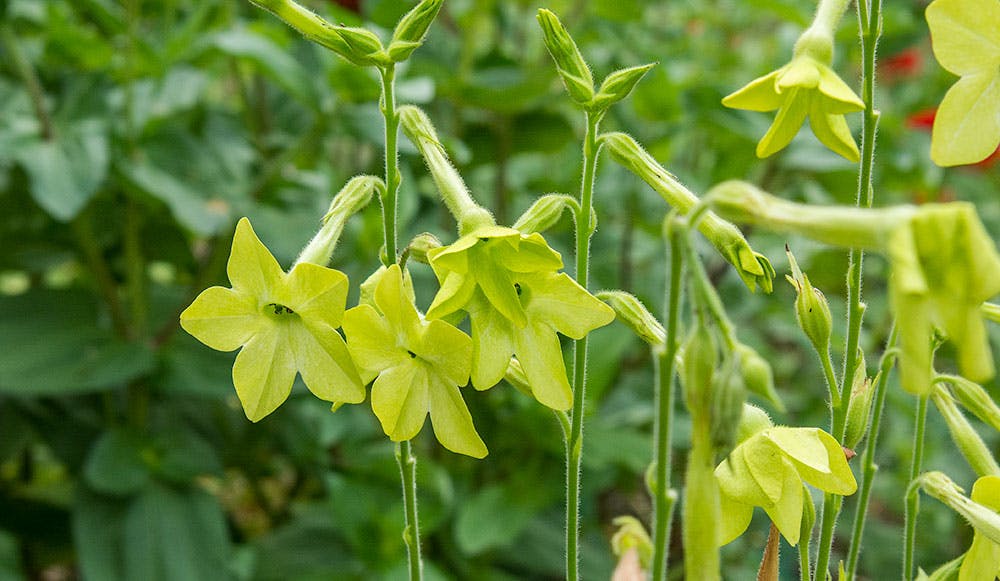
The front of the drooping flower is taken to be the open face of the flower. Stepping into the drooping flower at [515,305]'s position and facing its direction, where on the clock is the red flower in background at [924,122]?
The red flower in background is roughly at 7 o'clock from the drooping flower.

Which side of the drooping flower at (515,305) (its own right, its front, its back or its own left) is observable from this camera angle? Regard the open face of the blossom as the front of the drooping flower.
front
